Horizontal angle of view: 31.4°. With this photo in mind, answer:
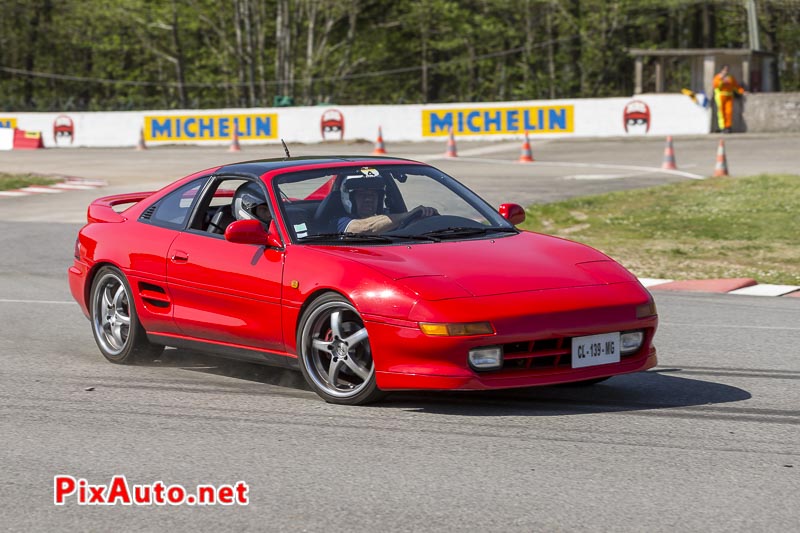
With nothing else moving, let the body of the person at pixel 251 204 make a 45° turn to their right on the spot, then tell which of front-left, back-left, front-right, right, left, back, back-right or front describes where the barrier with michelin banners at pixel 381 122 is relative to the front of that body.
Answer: back

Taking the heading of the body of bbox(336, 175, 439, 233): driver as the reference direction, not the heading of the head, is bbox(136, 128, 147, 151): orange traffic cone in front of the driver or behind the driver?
behind

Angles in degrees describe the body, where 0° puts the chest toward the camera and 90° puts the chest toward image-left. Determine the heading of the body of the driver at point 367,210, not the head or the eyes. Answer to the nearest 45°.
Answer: approximately 315°

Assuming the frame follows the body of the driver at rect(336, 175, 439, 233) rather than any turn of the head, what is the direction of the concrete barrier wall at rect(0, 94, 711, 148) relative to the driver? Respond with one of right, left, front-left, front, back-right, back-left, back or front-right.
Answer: back-left

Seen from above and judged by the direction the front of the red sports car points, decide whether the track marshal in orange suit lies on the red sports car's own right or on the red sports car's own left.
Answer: on the red sports car's own left

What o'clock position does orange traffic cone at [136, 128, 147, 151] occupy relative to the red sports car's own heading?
The orange traffic cone is roughly at 7 o'clock from the red sports car.

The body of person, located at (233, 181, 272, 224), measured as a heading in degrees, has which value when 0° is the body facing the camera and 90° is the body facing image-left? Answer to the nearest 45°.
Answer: approximately 315°

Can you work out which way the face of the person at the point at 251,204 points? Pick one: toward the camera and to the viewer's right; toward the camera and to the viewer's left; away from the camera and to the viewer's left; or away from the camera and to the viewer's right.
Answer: toward the camera and to the viewer's right

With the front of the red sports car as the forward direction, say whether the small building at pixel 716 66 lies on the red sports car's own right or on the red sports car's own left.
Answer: on the red sports car's own left

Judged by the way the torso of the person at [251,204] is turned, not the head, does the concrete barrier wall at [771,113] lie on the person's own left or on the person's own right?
on the person's own left
